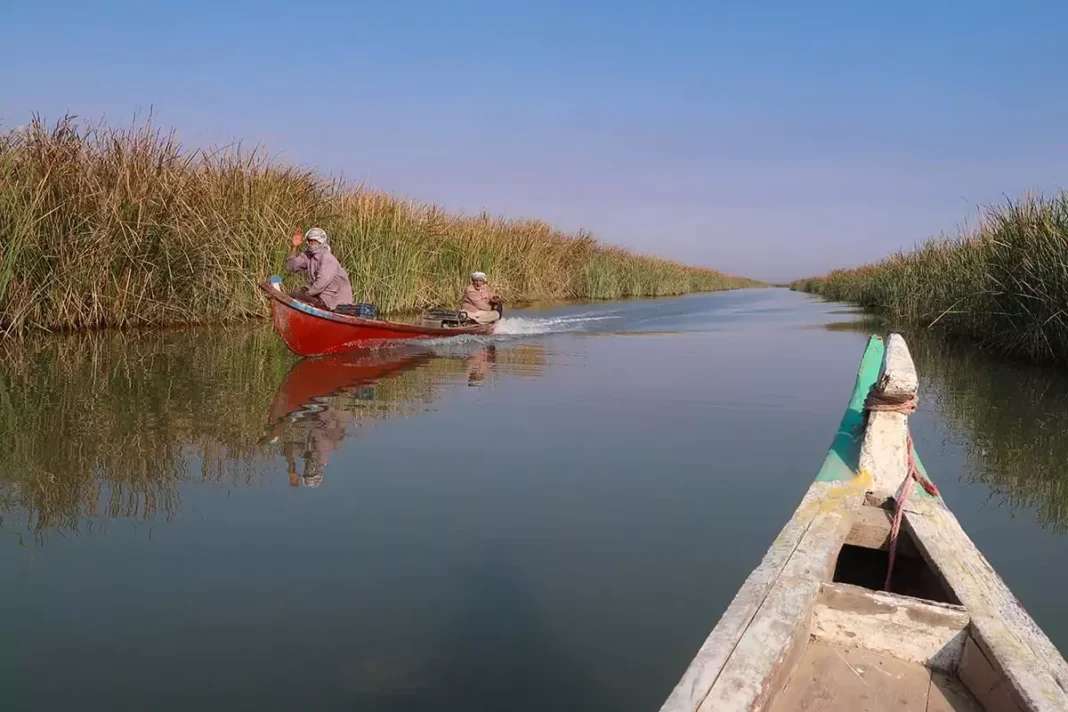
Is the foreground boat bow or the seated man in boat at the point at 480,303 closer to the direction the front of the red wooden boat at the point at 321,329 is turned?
the foreground boat bow

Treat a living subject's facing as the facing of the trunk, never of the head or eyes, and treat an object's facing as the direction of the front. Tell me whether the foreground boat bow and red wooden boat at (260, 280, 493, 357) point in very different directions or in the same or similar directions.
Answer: very different directions

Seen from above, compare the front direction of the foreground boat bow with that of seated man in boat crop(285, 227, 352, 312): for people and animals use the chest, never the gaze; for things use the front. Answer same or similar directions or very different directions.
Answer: very different directions

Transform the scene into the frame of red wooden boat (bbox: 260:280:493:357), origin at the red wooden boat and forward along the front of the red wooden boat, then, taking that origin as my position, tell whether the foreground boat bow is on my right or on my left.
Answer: on my left

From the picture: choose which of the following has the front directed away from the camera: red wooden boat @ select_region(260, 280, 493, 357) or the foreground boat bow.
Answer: the foreground boat bow

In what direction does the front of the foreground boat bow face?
away from the camera

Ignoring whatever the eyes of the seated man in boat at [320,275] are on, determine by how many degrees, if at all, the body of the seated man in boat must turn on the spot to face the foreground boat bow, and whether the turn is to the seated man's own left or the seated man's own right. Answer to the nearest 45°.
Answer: approximately 45° to the seated man's own left

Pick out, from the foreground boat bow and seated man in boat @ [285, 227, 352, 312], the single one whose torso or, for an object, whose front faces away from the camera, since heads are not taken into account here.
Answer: the foreground boat bow

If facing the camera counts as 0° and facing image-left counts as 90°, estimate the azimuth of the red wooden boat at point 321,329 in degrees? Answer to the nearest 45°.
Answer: approximately 45°
